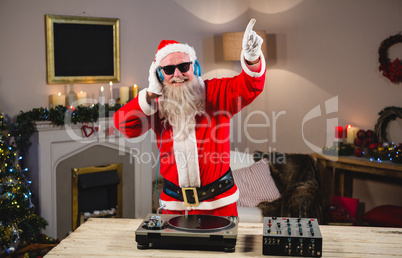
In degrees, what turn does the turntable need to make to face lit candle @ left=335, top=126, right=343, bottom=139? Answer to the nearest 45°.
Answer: approximately 45° to its right

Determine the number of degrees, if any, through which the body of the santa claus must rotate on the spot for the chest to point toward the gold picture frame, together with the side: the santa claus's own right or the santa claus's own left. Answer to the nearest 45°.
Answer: approximately 135° to the santa claus's own right

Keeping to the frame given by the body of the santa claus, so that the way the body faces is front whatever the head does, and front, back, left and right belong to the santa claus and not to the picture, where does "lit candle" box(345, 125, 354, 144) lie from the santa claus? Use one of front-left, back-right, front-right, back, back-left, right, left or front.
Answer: back-left

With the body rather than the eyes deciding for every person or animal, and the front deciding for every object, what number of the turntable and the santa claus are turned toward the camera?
1

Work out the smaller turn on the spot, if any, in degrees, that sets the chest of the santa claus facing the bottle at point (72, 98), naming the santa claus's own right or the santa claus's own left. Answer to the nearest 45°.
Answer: approximately 135° to the santa claus's own right

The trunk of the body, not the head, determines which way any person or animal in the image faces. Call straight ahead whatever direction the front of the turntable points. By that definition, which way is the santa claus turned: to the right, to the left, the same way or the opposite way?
the opposite way

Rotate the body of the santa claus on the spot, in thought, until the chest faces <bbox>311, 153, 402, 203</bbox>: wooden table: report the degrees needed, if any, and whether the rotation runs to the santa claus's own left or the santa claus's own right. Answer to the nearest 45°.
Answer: approximately 135° to the santa claus's own left

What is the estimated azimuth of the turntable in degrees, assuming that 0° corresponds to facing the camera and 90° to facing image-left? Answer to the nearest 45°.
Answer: approximately 180°

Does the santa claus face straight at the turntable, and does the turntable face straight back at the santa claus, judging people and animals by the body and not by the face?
yes

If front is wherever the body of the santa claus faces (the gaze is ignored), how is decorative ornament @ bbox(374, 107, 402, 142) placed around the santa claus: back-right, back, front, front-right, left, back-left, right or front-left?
back-left
